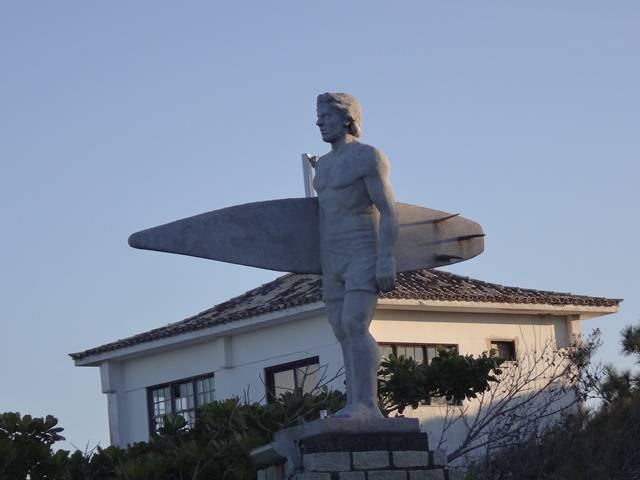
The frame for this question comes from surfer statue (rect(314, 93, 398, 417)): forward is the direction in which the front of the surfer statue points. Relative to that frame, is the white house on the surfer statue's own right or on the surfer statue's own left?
on the surfer statue's own right

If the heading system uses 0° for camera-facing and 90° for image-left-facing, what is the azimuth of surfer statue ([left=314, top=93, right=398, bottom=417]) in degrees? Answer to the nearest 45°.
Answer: approximately 45°
